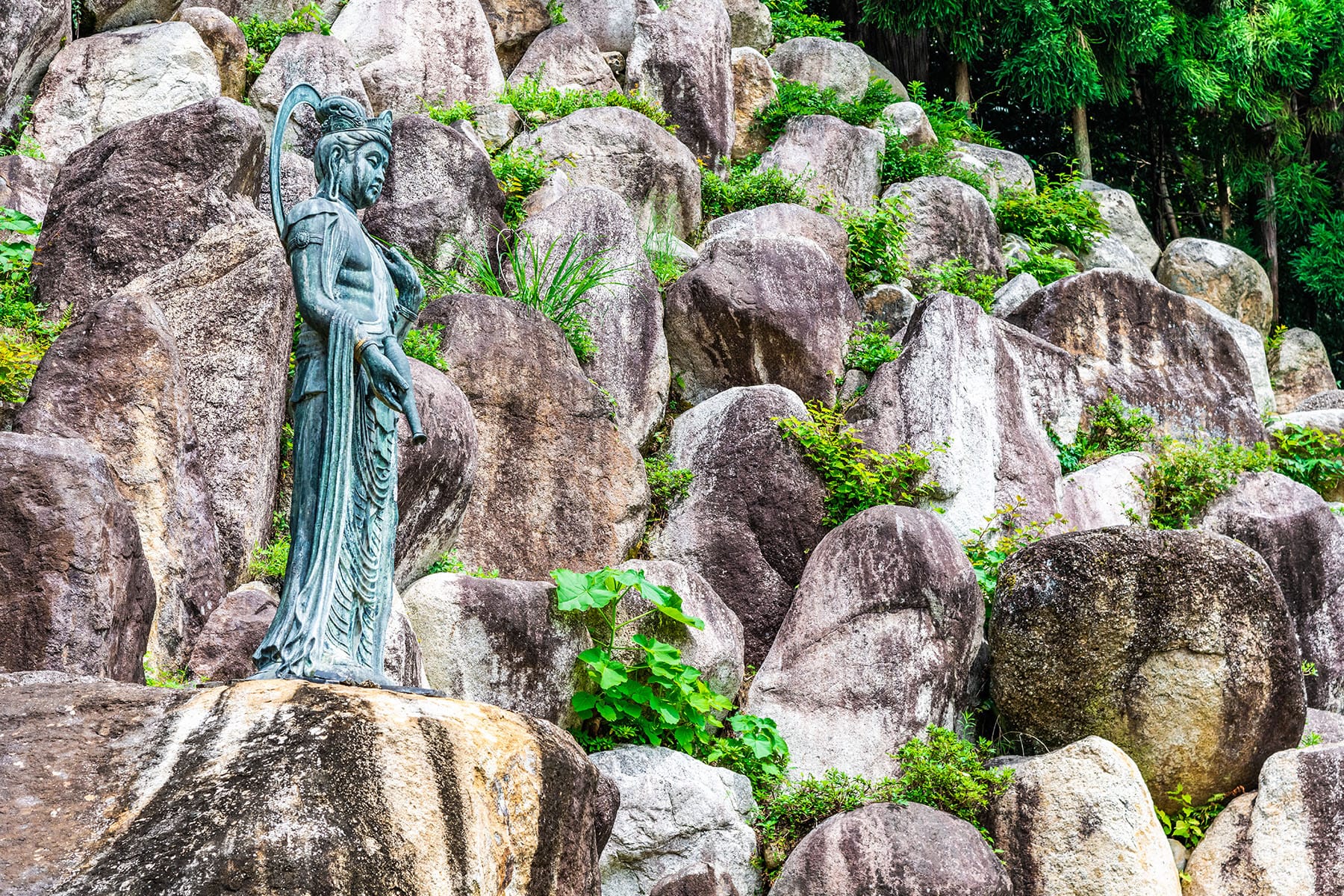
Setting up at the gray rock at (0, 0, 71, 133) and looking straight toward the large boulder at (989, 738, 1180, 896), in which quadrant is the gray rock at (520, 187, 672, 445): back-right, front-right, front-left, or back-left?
front-left

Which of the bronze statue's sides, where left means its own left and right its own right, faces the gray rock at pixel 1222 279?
left

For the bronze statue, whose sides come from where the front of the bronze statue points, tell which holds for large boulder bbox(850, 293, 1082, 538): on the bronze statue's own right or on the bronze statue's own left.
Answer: on the bronze statue's own left

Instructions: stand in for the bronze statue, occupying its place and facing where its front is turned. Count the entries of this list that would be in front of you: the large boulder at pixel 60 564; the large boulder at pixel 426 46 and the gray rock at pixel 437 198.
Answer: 0

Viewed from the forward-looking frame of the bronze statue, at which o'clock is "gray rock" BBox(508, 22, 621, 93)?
The gray rock is roughly at 8 o'clock from the bronze statue.

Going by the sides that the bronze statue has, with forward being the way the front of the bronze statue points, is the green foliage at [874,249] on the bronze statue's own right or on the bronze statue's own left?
on the bronze statue's own left

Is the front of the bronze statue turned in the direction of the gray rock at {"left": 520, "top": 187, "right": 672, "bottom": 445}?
no

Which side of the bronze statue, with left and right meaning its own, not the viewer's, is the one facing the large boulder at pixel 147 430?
back

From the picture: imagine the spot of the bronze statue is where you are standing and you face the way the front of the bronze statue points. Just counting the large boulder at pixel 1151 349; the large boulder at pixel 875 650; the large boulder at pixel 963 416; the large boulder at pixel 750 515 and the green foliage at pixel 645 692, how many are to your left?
5

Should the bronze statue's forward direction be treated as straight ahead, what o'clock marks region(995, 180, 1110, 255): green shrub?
The green shrub is roughly at 9 o'clock from the bronze statue.

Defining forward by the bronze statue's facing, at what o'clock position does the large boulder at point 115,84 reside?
The large boulder is roughly at 7 o'clock from the bronze statue.

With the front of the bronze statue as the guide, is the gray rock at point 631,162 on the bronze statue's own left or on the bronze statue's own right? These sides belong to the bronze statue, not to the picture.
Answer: on the bronze statue's own left

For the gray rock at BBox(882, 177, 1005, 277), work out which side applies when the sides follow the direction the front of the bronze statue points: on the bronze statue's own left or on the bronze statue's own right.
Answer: on the bronze statue's own left

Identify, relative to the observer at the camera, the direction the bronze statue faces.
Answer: facing the viewer and to the right of the viewer

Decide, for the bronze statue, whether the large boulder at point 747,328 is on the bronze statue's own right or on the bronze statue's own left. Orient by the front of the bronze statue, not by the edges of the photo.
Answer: on the bronze statue's own left

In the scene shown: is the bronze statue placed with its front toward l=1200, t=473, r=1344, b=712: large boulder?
no

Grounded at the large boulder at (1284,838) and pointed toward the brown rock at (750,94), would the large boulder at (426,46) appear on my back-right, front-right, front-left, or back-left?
front-left

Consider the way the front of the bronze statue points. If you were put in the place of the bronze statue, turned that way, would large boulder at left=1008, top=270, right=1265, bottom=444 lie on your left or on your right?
on your left

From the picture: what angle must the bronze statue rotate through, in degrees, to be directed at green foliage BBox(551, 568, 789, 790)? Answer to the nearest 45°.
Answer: approximately 90° to its left
